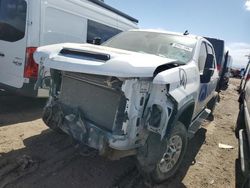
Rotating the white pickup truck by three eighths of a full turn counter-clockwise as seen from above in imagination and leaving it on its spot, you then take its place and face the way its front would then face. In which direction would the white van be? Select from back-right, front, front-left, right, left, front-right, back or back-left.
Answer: back-left

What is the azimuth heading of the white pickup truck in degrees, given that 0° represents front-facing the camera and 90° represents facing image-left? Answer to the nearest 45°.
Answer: approximately 45°
